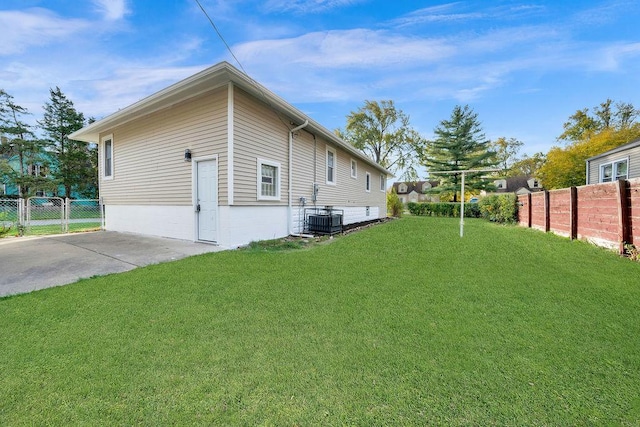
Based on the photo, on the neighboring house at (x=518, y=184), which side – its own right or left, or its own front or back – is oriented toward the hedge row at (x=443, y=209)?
front

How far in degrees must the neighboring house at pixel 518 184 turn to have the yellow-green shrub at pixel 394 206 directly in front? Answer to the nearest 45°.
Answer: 0° — it already faces it

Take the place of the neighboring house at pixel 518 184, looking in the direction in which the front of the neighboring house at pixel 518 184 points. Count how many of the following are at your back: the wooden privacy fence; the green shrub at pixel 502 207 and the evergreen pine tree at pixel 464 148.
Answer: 0

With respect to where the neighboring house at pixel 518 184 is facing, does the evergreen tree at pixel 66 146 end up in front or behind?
in front

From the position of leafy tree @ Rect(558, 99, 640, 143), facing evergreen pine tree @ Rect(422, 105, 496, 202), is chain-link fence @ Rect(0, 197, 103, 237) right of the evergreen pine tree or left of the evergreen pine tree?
left

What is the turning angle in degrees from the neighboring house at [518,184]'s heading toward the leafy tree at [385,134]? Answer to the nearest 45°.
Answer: approximately 45° to its right

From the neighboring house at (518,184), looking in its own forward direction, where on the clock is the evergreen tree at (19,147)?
The evergreen tree is roughly at 1 o'clock from the neighboring house.

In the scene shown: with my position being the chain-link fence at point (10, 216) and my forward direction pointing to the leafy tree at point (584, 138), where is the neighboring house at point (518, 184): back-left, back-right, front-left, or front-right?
front-left

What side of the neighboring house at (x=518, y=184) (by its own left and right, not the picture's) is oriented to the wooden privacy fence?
front

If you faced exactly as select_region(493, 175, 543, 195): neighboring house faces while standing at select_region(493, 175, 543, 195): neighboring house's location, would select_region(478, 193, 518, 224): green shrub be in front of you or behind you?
in front

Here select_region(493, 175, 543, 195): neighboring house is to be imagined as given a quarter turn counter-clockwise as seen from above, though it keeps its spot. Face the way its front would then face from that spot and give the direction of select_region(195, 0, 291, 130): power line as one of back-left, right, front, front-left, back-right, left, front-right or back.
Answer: right

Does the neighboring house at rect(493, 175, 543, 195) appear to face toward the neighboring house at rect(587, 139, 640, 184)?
yes

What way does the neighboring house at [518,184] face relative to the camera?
toward the camera
